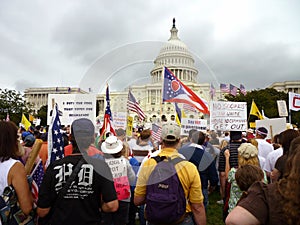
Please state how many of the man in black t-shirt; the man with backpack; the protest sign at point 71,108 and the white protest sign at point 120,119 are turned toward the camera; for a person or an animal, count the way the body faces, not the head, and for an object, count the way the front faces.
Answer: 2

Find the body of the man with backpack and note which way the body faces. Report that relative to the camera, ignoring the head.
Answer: away from the camera

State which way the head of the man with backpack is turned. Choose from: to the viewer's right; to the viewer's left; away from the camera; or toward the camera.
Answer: away from the camera

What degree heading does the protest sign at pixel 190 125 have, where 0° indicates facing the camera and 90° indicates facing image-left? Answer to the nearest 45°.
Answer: approximately 0°

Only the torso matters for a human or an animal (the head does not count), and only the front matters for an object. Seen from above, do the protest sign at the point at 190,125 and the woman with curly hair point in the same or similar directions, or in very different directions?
very different directions

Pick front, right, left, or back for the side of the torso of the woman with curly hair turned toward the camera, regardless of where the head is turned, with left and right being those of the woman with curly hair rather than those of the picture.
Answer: back

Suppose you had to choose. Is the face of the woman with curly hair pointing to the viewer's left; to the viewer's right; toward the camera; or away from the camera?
away from the camera

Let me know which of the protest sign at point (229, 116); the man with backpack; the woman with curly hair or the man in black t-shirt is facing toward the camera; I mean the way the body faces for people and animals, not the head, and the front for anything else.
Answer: the protest sign

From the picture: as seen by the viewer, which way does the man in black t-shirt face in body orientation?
away from the camera

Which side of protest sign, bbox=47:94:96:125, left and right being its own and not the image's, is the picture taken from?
front

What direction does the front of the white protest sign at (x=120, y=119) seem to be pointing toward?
toward the camera

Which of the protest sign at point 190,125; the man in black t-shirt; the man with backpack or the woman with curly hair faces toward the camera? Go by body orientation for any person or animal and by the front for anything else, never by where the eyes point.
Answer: the protest sign

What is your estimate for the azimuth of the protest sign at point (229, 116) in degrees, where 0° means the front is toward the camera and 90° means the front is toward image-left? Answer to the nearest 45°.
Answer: approximately 0°

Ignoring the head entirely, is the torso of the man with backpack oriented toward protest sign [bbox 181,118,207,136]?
yes

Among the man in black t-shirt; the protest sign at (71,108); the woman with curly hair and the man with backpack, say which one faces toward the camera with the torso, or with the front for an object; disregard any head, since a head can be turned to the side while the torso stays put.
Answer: the protest sign

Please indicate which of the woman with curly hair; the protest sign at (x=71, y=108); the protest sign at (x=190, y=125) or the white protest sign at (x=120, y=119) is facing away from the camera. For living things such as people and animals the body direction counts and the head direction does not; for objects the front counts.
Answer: the woman with curly hair

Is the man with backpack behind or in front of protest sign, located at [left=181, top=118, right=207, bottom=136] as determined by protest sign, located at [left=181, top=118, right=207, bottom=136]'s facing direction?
in front

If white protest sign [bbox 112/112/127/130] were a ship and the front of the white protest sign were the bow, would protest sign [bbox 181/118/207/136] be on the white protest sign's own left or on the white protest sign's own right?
on the white protest sign's own left
